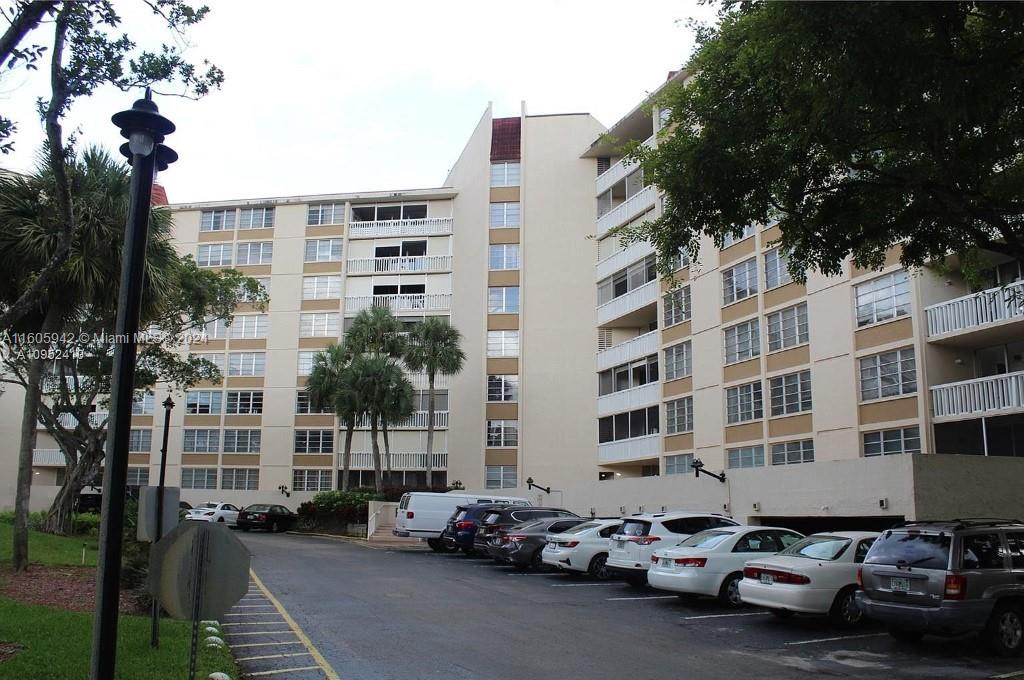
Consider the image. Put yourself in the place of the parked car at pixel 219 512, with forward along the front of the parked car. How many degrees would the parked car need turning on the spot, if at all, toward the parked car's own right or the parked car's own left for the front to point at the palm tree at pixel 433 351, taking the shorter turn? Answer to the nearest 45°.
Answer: approximately 90° to the parked car's own right

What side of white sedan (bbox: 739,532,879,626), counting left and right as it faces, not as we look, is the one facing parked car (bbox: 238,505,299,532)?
left

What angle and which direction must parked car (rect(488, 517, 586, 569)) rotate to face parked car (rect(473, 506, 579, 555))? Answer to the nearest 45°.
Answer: approximately 45° to its left

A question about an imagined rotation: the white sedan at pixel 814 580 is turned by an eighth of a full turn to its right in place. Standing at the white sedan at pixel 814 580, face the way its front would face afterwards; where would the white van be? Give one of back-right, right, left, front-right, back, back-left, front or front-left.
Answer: back-left

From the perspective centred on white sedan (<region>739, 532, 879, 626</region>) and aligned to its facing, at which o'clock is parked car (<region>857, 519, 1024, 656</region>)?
The parked car is roughly at 3 o'clock from the white sedan.

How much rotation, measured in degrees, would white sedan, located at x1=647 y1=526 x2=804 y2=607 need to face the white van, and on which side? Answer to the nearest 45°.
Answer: approximately 90° to its left

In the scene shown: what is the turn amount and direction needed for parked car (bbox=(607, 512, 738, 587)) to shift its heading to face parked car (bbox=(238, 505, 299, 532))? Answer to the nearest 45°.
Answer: approximately 90° to its left

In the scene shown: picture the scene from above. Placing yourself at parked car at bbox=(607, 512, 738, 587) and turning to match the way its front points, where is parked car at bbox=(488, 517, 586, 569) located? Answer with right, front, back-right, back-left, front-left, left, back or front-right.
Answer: left

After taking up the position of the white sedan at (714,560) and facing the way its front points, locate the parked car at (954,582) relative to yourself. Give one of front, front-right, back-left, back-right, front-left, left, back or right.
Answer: right

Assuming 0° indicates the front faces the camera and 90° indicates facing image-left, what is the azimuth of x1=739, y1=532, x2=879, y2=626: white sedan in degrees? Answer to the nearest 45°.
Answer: approximately 225°

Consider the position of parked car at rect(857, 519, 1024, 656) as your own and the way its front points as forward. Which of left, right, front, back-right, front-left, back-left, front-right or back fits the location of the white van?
left
